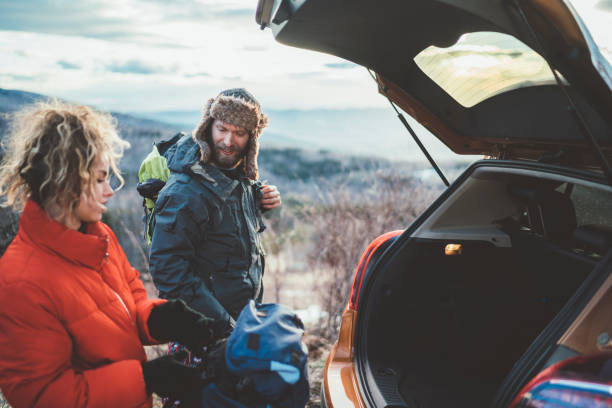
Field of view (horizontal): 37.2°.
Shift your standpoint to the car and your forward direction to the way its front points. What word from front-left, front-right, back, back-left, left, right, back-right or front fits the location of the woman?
back

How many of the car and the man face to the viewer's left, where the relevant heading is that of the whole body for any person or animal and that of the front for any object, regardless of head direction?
0

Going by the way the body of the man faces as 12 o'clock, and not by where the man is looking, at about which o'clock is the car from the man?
The car is roughly at 11 o'clock from the man.

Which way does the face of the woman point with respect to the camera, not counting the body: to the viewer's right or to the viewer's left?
to the viewer's right

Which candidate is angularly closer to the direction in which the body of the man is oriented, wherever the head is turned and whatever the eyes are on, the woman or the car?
the car

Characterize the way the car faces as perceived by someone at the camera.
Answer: facing away from the viewer and to the right of the viewer
